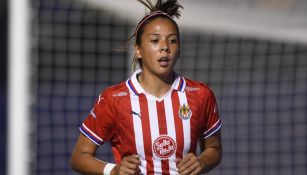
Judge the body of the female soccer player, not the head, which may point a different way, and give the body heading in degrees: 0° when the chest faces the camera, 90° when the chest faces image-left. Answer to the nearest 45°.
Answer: approximately 0°
